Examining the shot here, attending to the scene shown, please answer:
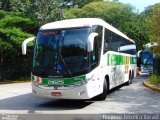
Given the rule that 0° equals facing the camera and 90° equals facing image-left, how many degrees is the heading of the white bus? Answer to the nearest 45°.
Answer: approximately 45°
